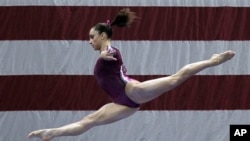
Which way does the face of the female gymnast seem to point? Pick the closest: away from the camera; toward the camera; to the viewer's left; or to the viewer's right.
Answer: to the viewer's left

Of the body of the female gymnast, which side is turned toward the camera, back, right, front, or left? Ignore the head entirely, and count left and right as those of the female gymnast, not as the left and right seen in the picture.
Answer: left
